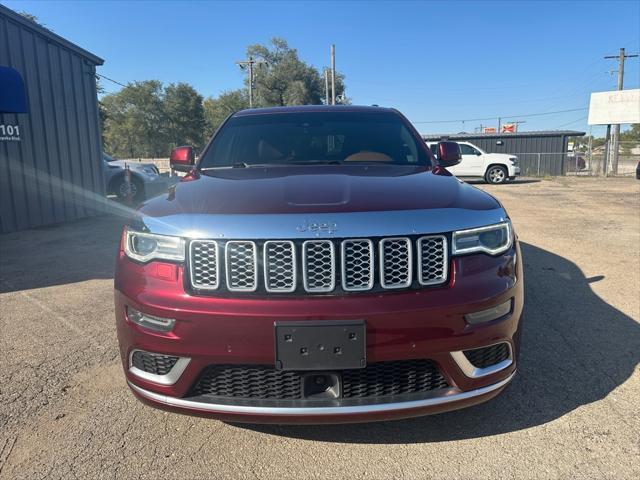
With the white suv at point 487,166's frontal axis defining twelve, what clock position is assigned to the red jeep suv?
The red jeep suv is roughly at 3 o'clock from the white suv.

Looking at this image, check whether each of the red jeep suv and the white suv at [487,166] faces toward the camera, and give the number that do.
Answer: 1

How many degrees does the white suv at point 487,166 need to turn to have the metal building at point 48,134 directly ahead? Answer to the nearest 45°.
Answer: approximately 135° to its right

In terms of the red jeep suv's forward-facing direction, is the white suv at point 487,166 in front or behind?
behind

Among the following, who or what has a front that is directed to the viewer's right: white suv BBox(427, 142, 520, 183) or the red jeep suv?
the white suv

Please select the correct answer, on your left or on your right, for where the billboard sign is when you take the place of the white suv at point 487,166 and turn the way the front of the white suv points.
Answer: on your left

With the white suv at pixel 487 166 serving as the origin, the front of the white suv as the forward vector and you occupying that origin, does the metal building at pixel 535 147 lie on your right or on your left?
on your left

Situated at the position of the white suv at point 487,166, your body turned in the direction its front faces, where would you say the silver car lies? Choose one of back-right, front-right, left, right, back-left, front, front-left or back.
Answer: back-right

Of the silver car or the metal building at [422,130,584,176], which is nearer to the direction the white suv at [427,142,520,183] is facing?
the metal building

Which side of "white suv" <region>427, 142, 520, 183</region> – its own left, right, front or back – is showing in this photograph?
right

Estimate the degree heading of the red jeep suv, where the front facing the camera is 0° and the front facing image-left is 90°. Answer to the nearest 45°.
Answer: approximately 0°

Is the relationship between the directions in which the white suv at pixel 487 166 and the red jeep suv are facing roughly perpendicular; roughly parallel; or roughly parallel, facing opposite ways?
roughly perpendicular

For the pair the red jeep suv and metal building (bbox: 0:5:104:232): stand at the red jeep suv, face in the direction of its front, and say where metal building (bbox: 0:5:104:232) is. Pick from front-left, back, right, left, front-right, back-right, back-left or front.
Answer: back-right

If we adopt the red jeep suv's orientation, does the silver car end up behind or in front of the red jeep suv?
behind

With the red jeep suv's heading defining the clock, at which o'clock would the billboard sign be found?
The billboard sign is roughly at 7 o'clock from the red jeep suv.

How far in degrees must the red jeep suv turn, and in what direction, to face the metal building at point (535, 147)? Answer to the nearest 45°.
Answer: approximately 135° to its left
